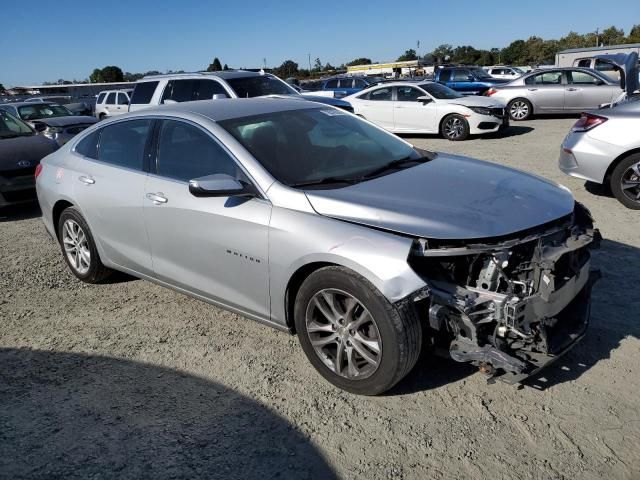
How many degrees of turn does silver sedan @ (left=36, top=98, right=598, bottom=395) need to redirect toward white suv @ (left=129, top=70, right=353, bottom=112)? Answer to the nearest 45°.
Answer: approximately 135° to its left

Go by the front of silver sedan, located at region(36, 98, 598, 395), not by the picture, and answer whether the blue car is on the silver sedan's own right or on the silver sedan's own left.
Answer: on the silver sedan's own left

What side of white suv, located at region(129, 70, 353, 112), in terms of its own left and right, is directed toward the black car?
right

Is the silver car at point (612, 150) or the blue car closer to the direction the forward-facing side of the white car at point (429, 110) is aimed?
the silver car

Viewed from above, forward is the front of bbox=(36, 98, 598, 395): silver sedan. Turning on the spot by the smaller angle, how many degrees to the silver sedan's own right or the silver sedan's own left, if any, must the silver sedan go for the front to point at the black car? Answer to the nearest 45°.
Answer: approximately 180°

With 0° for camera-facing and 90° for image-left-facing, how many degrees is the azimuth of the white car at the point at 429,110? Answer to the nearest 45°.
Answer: approximately 315°

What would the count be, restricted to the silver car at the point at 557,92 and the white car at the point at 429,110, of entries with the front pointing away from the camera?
0

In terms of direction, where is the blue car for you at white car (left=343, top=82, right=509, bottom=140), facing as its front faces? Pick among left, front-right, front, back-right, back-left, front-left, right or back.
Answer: back-left

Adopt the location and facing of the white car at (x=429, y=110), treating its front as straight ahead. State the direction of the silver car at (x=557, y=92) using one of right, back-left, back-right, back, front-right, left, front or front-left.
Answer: left

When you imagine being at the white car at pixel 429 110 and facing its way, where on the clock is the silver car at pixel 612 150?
The silver car is roughly at 1 o'clock from the white car.

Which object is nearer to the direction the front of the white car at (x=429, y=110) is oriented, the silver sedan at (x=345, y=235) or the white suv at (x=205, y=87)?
the silver sedan

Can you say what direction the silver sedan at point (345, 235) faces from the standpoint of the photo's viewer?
facing the viewer and to the right of the viewer

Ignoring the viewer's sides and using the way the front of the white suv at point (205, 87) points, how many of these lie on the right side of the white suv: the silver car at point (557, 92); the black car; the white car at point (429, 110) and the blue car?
1
